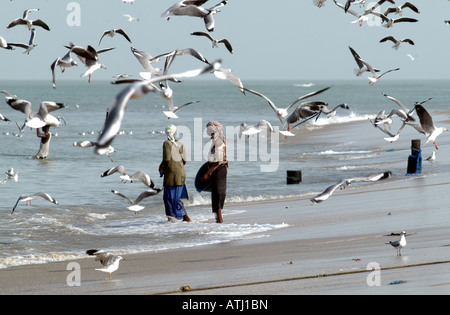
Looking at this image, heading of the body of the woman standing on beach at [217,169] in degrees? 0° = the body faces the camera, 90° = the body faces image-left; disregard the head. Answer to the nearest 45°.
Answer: approximately 90°

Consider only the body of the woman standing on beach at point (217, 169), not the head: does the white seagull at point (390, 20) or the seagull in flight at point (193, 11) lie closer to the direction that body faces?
the seagull in flight

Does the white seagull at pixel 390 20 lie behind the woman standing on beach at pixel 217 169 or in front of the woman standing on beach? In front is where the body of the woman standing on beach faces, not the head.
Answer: behind

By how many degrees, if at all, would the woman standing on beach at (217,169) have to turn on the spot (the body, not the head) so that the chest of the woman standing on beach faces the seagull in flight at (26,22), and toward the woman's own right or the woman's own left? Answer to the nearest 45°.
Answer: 0° — they already face it
